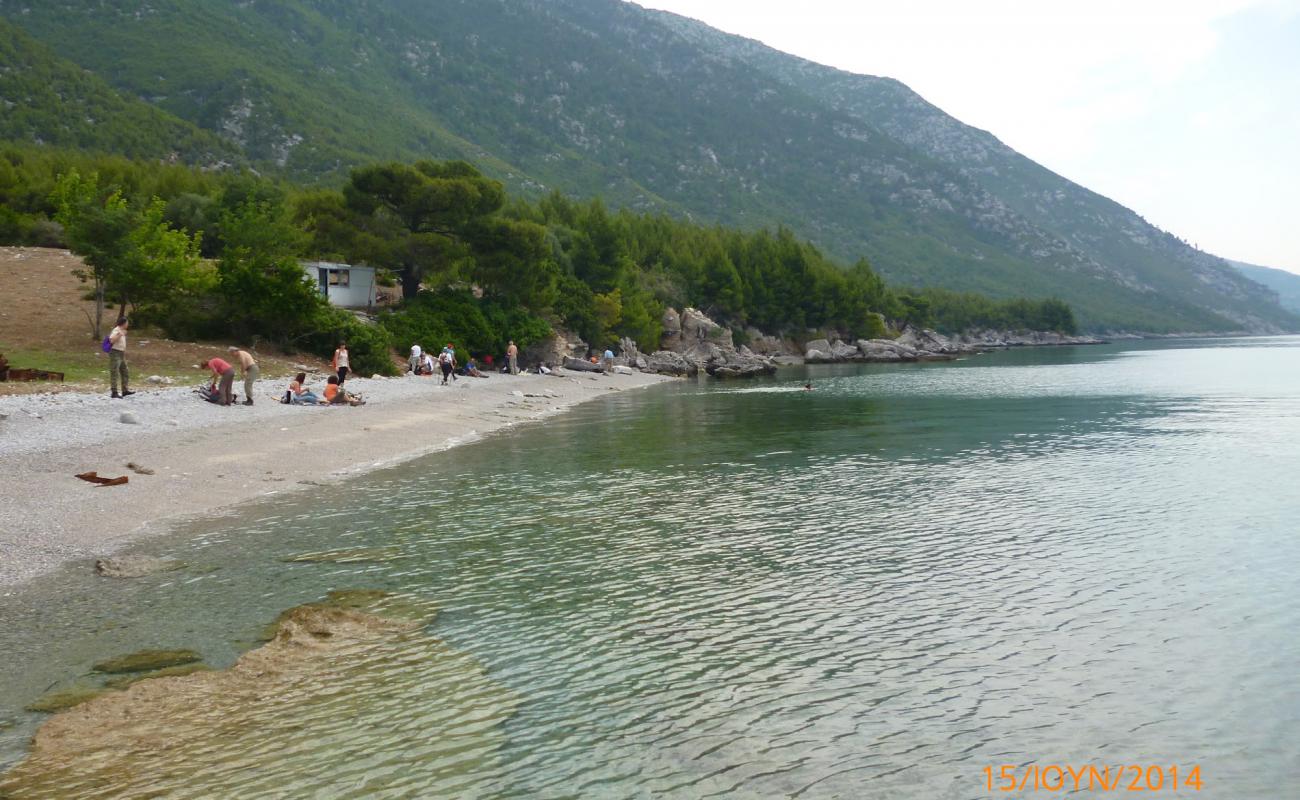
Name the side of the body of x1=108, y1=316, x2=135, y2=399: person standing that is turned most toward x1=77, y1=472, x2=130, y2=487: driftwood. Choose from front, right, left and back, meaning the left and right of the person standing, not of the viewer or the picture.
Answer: right

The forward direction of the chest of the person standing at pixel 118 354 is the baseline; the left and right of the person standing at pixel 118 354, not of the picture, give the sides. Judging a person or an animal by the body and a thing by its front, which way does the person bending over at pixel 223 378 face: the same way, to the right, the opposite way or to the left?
the opposite way

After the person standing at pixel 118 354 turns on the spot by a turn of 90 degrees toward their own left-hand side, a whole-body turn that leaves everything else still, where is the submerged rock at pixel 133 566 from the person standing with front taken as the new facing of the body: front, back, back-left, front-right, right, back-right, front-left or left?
back

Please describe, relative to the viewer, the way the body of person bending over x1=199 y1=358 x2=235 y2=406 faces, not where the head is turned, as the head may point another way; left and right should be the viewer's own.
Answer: facing to the left of the viewer

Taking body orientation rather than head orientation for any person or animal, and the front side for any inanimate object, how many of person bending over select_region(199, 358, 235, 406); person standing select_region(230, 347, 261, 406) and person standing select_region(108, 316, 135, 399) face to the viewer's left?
2

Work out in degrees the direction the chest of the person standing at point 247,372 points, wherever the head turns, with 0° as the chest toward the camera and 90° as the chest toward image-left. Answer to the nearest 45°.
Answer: approximately 90°

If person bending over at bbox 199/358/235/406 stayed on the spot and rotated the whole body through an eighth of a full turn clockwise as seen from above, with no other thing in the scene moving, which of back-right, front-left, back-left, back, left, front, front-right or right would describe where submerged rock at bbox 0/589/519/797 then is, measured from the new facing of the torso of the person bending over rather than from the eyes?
back-left

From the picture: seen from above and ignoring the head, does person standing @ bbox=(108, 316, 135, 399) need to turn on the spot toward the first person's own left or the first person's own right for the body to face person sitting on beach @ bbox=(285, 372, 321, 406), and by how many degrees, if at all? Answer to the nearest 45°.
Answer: approximately 45° to the first person's own left

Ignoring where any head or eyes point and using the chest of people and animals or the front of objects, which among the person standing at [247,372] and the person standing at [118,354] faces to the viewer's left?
the person standing at [247,372]

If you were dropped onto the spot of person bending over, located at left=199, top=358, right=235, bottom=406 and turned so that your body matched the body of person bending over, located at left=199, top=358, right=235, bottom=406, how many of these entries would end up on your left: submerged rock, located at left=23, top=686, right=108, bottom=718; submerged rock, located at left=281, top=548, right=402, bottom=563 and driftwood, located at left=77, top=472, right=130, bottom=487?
3

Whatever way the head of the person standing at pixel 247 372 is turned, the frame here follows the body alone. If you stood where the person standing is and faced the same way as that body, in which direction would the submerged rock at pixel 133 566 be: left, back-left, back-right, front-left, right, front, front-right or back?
left

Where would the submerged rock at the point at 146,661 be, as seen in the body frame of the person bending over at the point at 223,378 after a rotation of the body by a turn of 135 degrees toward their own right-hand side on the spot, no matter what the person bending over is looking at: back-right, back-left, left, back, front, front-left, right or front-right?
back-right

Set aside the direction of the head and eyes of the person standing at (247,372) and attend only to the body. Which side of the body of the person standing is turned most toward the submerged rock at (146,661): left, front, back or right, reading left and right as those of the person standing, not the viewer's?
left
